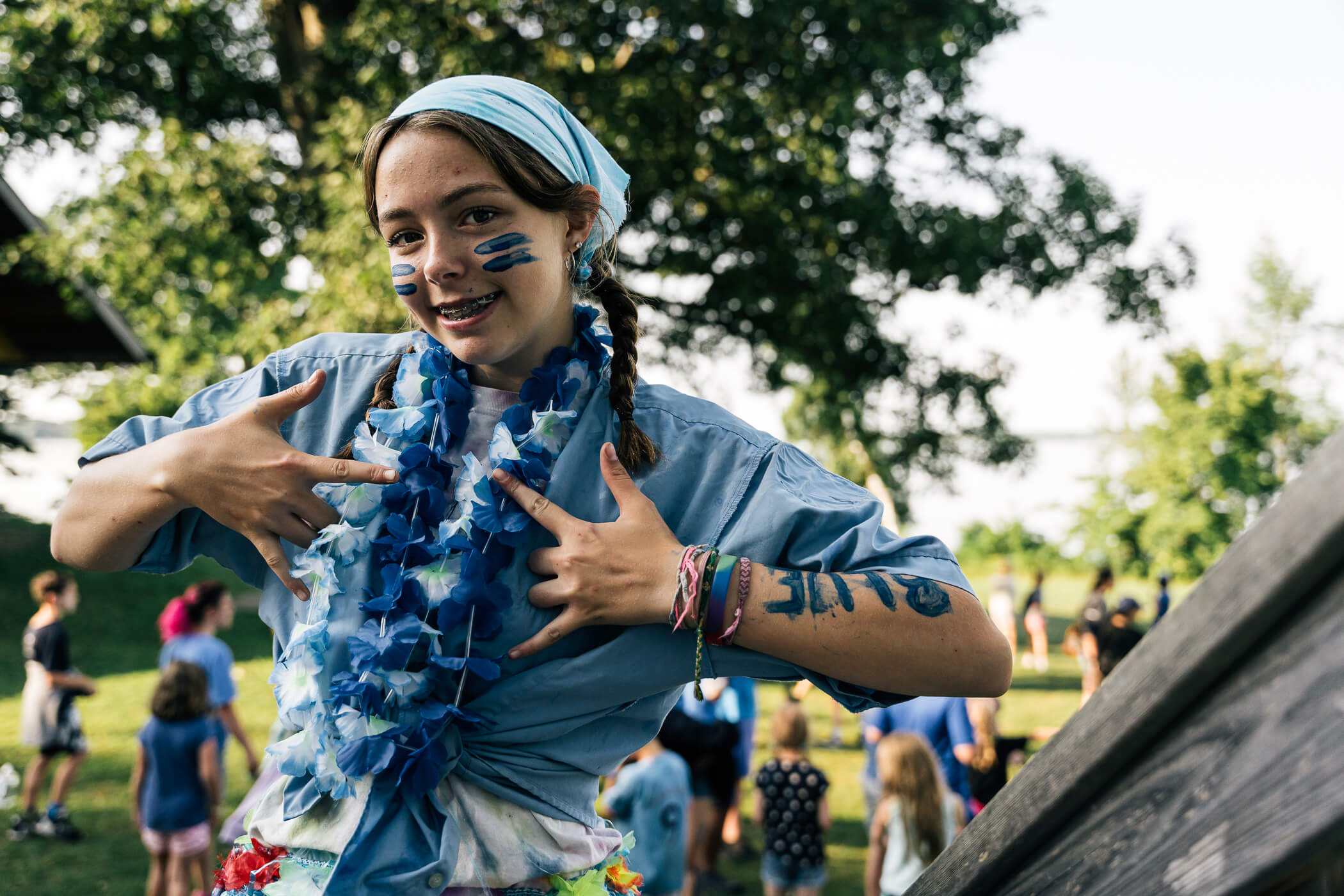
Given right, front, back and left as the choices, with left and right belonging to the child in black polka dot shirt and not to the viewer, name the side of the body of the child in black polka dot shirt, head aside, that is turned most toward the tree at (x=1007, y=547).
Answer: front

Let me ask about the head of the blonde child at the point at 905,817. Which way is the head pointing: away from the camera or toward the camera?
away from the camera

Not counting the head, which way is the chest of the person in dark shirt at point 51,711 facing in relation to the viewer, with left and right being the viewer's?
facing to the right of the viewer

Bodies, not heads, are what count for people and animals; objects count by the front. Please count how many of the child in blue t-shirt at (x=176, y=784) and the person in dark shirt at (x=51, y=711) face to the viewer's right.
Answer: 1

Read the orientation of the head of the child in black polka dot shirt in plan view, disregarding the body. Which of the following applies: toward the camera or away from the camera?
away from the camera

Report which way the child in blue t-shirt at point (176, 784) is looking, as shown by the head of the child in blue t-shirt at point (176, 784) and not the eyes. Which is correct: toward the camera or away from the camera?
away from the camera

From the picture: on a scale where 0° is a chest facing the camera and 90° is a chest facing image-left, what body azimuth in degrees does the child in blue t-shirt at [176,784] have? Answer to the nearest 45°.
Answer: approximately 180°

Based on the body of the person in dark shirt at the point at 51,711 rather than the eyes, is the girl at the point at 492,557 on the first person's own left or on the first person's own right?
on the first person's own right

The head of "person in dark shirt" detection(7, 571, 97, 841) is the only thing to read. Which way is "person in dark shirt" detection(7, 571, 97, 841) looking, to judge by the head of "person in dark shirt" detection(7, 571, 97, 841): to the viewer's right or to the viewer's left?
to the viewer's right

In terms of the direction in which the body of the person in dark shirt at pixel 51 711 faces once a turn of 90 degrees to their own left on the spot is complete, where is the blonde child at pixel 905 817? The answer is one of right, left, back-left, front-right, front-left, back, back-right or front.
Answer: back-right

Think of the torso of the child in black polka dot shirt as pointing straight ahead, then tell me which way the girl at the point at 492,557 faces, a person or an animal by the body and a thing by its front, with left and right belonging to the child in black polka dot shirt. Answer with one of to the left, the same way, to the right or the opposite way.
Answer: the opposite way

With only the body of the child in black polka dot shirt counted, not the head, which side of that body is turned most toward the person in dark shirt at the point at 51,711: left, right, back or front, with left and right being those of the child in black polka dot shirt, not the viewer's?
left

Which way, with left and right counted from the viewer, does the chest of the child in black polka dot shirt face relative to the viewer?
facing away from the viewer
